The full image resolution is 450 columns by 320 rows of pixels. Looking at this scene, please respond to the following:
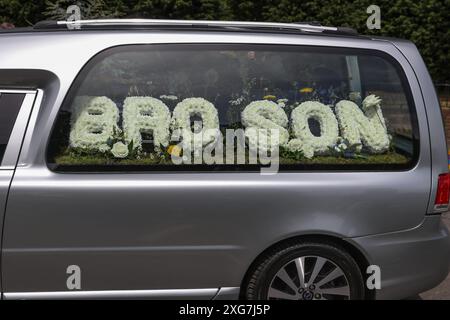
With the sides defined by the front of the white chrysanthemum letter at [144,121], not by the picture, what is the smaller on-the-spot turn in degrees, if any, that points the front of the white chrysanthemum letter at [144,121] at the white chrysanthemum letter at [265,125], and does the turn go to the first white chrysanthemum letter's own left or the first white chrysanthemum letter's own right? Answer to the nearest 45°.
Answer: approximately 90° to the first white chrysanthemum letter's own left

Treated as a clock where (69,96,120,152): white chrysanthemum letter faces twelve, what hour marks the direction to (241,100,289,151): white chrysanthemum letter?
(241,100,289,151): white chrysanthemum letter is roughly at 9 o'clock from (69,96,120,152): white chrysanthemum letter.

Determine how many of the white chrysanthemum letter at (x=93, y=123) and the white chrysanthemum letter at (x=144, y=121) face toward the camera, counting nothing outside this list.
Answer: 2

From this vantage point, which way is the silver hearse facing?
to the viewer's left
